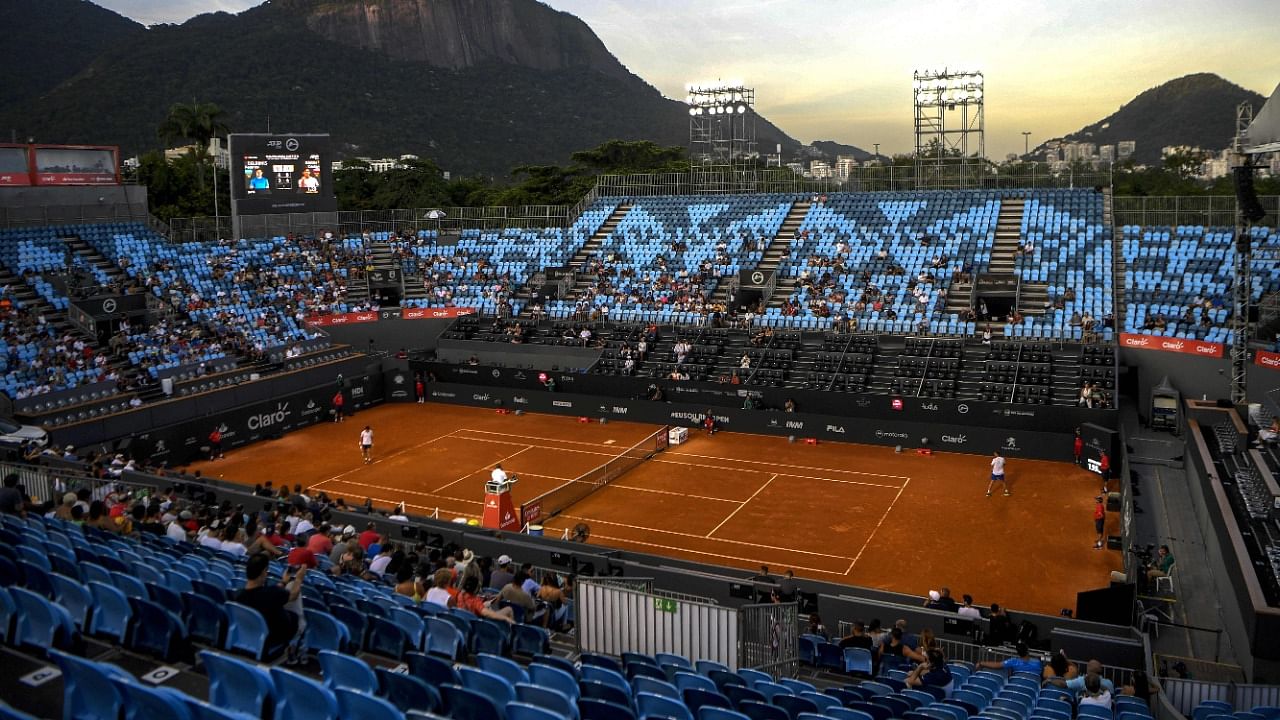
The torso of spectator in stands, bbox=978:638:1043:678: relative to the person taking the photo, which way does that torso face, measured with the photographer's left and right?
facing away from the viewer

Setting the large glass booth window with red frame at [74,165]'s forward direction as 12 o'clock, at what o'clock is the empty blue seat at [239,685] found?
The empty blue seat is roughly at 12 o'clock from the large glass booth window with red frame.

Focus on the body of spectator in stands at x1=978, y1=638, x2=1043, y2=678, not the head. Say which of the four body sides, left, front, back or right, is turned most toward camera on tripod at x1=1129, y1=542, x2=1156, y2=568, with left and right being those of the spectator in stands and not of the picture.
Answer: front

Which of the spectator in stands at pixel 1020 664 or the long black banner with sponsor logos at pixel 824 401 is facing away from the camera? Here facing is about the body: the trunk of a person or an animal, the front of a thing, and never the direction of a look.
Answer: the spectator in stands

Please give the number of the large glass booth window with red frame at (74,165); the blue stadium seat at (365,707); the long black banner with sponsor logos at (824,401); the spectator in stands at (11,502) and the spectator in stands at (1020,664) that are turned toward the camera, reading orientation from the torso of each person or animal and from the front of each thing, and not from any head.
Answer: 2

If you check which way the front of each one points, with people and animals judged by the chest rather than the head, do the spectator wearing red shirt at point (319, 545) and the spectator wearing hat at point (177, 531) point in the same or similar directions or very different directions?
same or similar directions

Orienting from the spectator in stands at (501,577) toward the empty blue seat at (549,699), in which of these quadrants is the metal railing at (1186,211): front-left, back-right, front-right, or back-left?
back-left

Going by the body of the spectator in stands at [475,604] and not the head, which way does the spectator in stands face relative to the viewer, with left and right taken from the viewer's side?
facing away from the viewer and to the right of the viewer

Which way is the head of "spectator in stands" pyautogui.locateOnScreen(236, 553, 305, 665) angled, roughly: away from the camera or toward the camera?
away from the camera

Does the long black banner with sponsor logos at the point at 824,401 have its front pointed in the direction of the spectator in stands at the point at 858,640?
yes

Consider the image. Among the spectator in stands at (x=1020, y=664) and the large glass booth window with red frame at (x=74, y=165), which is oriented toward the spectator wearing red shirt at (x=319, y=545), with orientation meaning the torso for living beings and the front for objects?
the large glass booth window with red frame

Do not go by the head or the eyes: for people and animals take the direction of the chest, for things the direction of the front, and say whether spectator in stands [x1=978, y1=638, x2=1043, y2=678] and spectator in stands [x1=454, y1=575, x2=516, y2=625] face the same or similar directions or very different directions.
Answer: same or similar directions

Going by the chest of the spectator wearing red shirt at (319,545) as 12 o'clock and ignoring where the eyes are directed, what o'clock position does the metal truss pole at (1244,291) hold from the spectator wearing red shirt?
The metal truss pole is roughly at 1 o'clock from the spectator wearing red shirt.

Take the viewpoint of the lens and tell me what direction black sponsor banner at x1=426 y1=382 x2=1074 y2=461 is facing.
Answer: facing the viewer and to the left of the viewer

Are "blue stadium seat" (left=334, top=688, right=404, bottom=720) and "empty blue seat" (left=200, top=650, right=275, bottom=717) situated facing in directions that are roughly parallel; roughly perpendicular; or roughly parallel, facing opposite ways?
roughly parallel

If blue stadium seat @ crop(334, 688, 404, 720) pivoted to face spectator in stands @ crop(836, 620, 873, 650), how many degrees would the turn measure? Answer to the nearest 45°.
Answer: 0° — it already faces them

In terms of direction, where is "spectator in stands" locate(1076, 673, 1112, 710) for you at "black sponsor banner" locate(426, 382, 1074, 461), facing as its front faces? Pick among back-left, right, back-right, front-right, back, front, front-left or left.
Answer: front-left

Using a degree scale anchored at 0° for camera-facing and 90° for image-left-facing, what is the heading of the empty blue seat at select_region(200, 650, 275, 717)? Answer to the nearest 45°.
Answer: approximately 225°

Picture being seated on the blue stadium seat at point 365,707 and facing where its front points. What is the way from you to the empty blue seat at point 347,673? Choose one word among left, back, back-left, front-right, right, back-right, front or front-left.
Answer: front-left

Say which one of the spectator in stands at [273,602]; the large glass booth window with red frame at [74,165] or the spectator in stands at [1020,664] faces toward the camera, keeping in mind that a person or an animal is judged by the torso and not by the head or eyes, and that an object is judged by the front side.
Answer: the large glass booth window with red frame

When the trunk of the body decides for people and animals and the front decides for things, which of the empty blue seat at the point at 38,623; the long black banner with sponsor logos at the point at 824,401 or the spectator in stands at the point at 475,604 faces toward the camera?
the long black banner with sponsor logos
